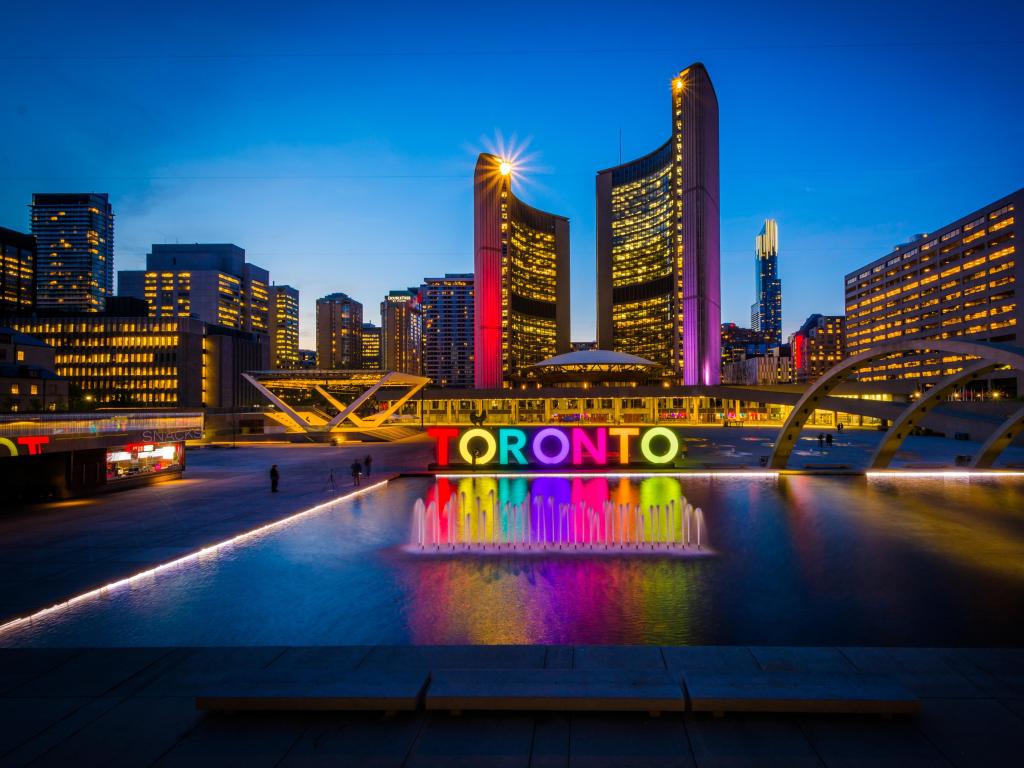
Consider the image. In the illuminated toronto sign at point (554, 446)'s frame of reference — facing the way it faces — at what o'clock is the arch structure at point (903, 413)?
The arch structure is roughly at 9 o'clock from the illuminated toronto sign.

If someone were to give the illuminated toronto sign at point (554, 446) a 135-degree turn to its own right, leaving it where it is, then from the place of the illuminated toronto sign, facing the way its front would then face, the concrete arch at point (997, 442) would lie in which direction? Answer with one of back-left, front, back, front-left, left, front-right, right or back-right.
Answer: back-right

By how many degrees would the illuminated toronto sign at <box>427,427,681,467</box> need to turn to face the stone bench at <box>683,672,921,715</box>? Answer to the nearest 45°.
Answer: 0° — it already faces it

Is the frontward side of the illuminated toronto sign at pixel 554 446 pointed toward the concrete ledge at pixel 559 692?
yes

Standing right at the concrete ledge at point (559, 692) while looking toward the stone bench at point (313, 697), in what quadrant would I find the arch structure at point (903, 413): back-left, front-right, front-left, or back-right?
back-right

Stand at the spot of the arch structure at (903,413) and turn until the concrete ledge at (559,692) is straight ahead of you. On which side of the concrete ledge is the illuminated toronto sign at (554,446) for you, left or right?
right

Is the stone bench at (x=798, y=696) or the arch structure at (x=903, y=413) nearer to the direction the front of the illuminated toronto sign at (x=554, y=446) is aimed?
the stone bench

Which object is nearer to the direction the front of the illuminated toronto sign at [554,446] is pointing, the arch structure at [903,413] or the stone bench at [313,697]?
the stone bench

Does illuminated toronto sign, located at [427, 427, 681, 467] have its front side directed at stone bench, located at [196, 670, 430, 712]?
yes

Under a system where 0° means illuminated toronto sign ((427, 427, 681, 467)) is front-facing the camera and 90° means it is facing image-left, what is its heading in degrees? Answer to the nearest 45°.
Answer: approximately 0°

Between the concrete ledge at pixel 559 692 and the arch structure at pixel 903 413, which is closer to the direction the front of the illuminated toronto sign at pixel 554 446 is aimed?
the concrete ledge
